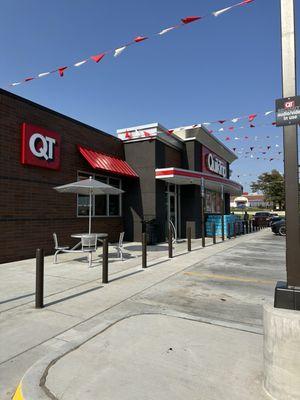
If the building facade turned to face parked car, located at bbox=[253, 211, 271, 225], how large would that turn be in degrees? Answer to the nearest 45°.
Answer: approximately 90° to its left

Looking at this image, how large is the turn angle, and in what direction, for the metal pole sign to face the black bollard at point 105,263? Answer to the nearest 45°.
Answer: approximately 135° to its right

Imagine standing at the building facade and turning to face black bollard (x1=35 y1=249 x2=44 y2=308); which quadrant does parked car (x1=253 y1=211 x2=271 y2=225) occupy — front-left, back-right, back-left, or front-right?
back-left

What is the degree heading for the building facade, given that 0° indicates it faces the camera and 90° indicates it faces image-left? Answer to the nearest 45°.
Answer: approximately 315°

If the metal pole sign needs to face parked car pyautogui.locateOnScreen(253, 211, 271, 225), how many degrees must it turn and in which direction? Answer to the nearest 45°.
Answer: approximately 180°

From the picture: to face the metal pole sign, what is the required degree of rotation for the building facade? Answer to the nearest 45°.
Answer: approximately 45° to its right

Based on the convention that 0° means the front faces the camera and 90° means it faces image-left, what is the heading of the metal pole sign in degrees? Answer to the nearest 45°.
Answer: approximately 0°

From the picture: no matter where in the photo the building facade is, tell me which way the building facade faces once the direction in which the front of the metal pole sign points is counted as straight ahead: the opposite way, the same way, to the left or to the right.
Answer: to the left
